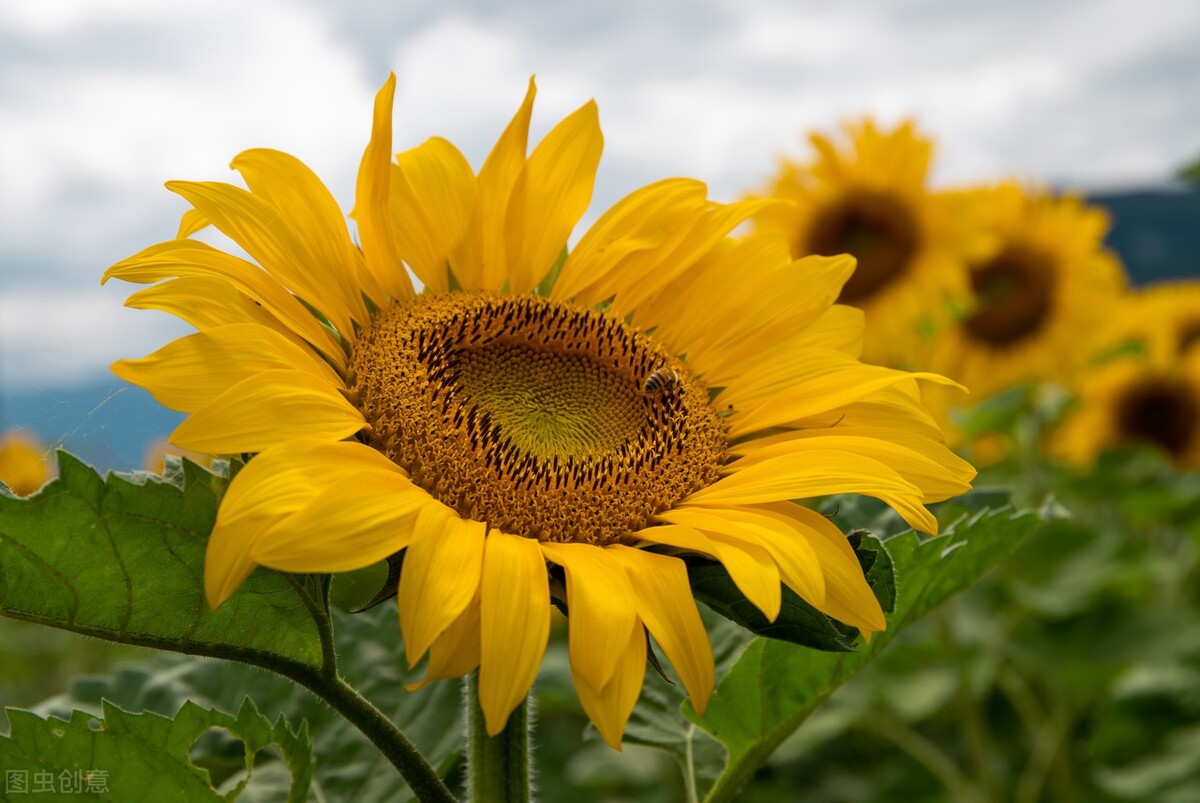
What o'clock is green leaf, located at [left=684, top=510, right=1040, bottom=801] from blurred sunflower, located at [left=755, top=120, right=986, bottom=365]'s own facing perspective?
The green leaf is roughly at 12 o'clock from the blurred sunflower.

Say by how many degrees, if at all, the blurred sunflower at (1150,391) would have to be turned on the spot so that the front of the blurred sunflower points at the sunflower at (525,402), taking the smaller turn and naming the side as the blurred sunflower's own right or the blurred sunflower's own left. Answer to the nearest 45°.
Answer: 0° — it already faces it

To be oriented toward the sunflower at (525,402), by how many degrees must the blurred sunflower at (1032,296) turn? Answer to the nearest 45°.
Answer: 0° — it already faces it

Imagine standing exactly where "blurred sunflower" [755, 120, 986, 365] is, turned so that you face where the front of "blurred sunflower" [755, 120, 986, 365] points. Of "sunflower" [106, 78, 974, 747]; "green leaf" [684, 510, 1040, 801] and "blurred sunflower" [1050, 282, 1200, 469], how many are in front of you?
2

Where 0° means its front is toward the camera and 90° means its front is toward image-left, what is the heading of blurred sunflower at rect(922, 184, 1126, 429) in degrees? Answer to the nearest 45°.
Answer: approximately 0°

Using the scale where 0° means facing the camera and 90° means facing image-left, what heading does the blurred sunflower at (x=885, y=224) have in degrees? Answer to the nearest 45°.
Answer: approximately 0°
